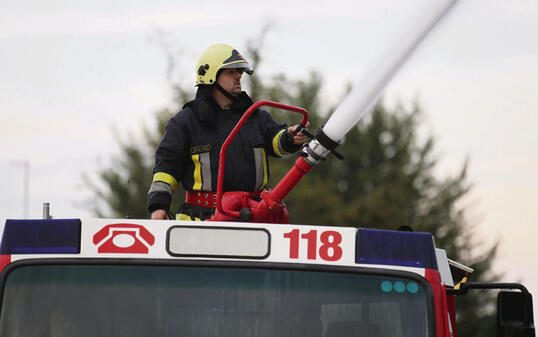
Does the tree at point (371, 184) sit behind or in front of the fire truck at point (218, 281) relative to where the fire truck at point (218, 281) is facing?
behind

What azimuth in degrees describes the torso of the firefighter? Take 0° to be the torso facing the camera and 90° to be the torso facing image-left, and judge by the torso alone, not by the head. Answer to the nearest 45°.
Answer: approximately 315°

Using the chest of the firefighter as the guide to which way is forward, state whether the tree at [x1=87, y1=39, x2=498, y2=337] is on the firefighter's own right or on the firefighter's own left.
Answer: on the firefighter's own left

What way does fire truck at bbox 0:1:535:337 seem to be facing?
toward the camera
